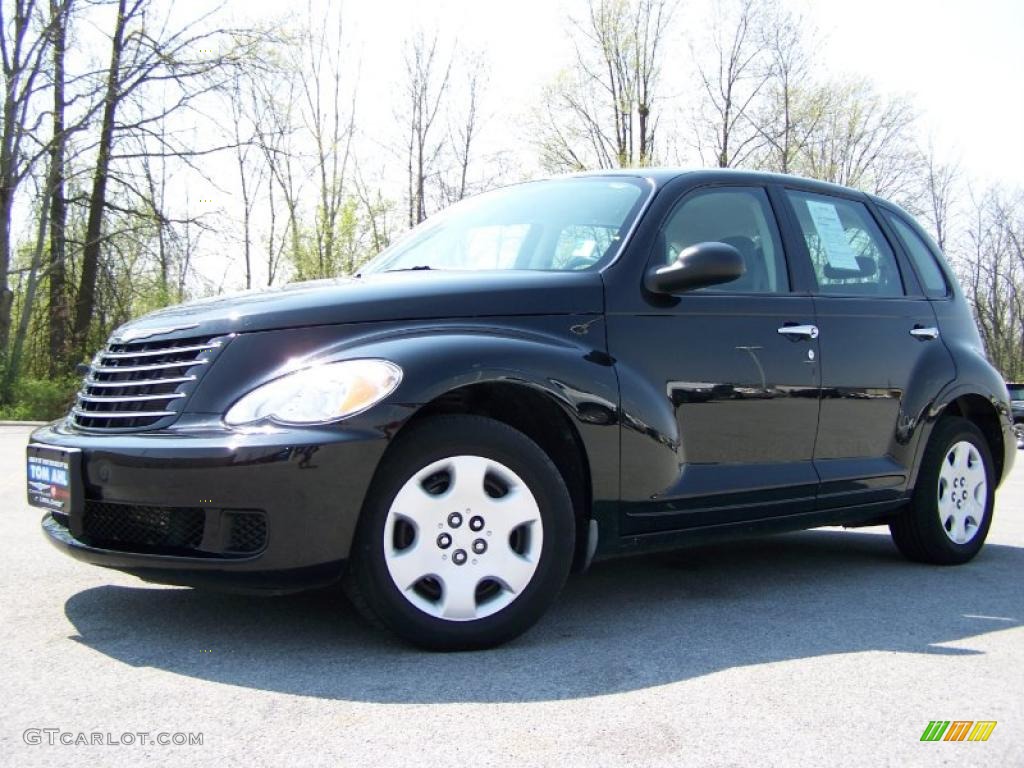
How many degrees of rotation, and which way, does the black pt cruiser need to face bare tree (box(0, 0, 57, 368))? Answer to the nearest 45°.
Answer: approximately 90° to its right

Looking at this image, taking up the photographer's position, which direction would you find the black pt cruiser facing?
facing the viewer and to the left of the viewer
